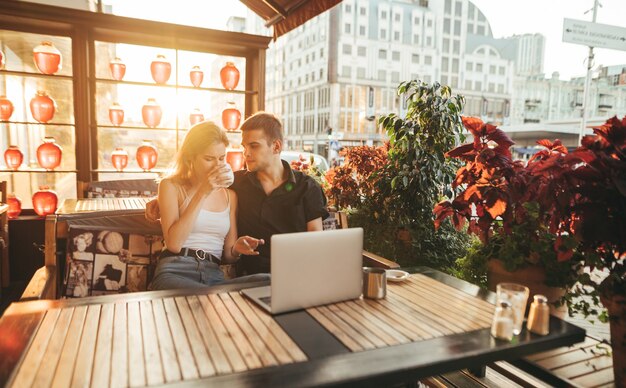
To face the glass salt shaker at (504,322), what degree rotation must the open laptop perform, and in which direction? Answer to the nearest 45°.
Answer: approximately 135° to its right

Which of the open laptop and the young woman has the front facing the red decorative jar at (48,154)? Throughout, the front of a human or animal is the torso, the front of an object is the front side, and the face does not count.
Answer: the open laptop

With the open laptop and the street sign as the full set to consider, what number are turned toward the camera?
1

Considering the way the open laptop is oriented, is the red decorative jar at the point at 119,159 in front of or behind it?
in front

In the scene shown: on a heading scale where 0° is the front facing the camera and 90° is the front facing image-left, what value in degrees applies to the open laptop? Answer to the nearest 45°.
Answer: approximately 135°

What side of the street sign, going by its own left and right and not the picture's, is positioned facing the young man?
front

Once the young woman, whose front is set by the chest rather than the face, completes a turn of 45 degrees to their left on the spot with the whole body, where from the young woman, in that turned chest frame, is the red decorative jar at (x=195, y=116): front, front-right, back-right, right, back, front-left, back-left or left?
left

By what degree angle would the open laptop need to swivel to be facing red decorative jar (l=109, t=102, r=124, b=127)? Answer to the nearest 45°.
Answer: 0° — it already faces it

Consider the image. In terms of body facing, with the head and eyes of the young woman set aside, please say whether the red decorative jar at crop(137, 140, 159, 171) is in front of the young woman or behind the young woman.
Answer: behind

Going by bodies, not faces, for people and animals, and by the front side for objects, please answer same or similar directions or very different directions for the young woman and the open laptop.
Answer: very different directions

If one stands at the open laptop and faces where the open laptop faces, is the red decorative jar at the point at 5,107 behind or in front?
in front

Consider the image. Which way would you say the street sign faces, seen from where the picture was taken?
facing the viewer

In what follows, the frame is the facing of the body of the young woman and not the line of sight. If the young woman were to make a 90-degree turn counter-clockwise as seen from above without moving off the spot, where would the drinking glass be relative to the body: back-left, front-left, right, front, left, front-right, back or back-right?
right

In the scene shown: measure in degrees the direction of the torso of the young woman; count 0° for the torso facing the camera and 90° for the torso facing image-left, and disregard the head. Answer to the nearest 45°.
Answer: approximately 315°

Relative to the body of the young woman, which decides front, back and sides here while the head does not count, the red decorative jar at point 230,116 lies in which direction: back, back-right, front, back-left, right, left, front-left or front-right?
back-left

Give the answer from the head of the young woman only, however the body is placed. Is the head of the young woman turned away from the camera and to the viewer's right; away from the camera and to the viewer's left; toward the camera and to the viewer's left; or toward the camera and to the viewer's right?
toward the camera and to the viewer's right

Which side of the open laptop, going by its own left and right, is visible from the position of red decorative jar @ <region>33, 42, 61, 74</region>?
front
